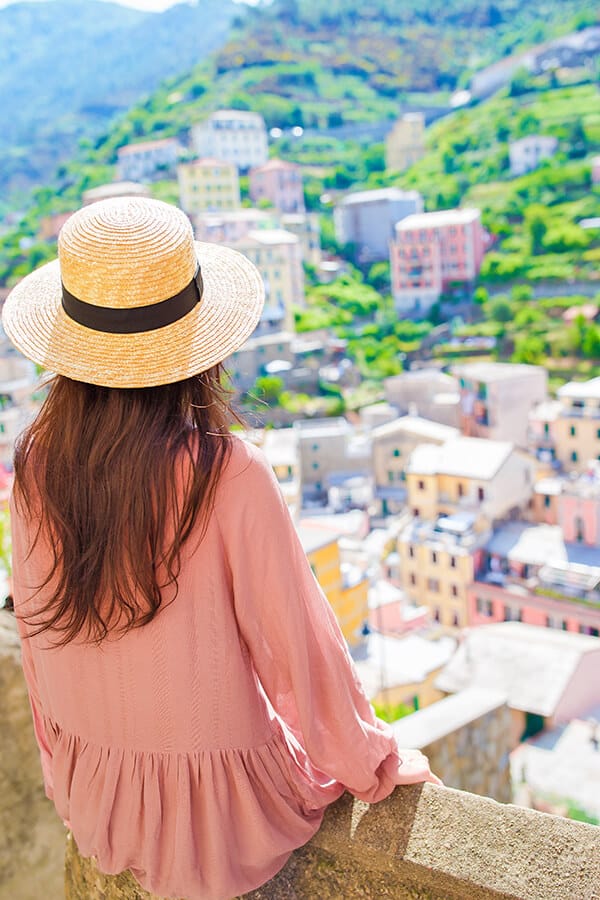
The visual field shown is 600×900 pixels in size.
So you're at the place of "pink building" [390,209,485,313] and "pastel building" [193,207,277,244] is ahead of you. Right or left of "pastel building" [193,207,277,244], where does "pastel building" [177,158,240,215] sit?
right

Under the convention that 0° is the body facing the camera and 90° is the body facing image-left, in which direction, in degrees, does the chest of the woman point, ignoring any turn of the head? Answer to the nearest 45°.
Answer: approximately 180°

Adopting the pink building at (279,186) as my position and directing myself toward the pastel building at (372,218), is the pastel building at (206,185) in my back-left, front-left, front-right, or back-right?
back-right

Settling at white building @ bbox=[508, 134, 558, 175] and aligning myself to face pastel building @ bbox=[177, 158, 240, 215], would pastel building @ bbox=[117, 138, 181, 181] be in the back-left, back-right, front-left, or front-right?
front-right

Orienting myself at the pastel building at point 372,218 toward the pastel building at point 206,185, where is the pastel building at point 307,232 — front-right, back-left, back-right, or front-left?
front-left

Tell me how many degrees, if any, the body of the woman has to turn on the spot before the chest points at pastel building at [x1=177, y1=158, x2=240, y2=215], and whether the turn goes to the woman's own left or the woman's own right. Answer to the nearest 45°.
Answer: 0° — they already face it

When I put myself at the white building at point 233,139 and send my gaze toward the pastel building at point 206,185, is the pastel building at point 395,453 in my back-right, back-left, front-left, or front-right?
front-left

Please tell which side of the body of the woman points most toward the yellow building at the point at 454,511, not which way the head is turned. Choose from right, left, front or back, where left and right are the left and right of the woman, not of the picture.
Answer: front

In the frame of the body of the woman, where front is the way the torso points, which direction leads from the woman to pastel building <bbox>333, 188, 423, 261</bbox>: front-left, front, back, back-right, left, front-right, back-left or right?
front

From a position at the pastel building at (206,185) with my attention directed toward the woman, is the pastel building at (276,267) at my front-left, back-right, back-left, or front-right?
front-left

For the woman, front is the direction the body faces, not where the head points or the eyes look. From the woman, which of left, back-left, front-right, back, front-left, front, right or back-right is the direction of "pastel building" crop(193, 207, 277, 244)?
front

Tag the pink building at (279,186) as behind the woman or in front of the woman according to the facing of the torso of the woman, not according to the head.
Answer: in front

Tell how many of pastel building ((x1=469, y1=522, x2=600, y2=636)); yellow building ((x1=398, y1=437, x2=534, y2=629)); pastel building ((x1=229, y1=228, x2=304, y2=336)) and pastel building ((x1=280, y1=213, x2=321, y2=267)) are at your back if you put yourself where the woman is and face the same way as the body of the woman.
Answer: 0

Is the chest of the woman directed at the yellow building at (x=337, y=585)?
yes

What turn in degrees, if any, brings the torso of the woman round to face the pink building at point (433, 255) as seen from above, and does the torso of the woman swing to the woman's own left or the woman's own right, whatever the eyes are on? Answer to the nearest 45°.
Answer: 0° — they already face it

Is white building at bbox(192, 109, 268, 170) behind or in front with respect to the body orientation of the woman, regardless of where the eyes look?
in front

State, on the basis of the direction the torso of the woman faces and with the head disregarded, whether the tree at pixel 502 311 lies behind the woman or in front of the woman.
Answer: in front

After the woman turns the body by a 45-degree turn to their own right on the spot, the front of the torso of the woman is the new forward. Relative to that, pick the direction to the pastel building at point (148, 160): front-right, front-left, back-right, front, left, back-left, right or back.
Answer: front-left

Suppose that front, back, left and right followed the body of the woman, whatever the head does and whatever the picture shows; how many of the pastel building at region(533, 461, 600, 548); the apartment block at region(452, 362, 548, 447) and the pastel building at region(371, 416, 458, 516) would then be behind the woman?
0

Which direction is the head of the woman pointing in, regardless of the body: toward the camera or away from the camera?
away from the camera
